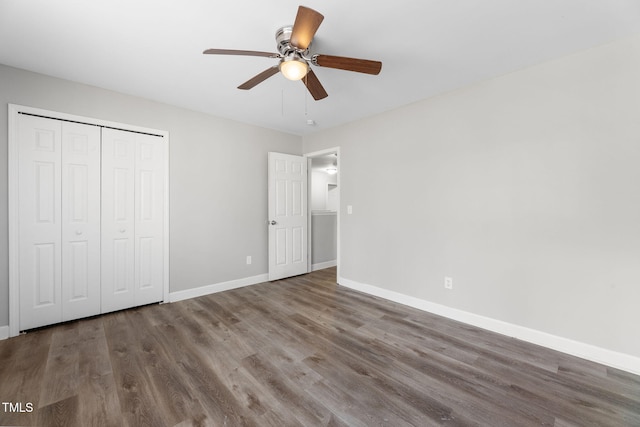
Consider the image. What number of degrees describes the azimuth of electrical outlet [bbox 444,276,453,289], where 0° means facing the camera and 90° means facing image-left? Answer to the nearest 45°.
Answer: approximately 0°
